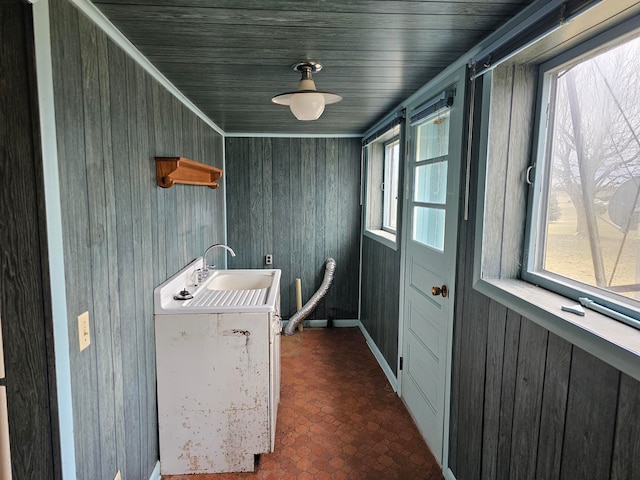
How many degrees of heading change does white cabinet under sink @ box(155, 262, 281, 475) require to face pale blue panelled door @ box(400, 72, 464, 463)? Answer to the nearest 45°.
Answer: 0° — it already faces it

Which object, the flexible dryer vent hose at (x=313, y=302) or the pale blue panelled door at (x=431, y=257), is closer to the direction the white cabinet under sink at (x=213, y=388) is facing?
the pale blue panelled door

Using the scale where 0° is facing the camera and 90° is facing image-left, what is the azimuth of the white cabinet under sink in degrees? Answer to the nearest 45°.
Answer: approximately 270°

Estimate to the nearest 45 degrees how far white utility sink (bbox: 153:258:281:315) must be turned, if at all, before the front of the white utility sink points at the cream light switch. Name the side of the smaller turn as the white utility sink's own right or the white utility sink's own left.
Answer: approximately 135° to the white utility sink's own right

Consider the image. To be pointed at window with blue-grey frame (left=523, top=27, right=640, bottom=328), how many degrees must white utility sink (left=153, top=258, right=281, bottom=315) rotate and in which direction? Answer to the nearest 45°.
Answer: approximately 45° to its right

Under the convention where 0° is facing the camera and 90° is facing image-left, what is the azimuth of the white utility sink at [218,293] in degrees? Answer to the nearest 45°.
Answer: approximately 270°

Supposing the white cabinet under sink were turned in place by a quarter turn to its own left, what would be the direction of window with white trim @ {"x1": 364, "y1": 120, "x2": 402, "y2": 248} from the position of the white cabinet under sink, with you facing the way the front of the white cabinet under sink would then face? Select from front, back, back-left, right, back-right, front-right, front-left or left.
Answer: front-right

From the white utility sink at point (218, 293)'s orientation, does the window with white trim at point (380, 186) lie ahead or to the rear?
ahead

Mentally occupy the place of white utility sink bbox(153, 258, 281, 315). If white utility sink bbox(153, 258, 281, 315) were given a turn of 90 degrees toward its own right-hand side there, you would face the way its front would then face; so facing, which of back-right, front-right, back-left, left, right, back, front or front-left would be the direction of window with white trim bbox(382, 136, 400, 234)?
back-left

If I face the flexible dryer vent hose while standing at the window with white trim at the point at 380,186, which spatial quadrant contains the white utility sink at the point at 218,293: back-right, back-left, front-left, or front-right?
front-left

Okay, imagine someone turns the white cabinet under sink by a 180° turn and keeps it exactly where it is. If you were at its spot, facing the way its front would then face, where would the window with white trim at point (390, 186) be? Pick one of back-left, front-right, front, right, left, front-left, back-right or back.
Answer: back-right

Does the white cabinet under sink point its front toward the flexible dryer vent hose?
no

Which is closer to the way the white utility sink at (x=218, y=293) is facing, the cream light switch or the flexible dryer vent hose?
the flexible dryer vent hose

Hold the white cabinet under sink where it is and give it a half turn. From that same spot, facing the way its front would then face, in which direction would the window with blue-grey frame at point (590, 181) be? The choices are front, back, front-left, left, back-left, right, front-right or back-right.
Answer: back-left
